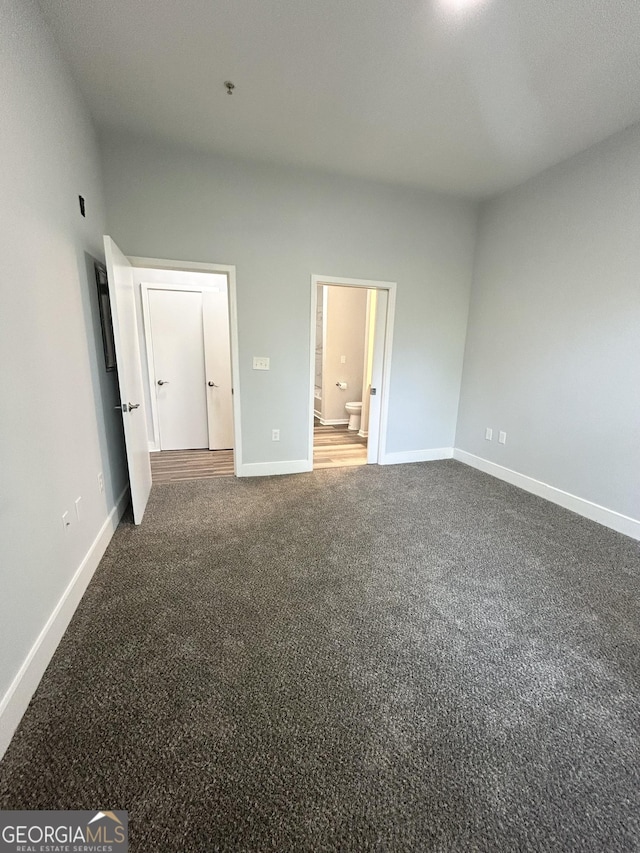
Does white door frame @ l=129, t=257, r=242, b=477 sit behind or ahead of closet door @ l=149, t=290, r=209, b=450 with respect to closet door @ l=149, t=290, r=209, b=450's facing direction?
ahead

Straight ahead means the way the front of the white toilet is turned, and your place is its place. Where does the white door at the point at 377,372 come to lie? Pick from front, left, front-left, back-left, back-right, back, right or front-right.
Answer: left

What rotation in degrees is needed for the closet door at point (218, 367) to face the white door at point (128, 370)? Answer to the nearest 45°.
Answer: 0° — it already faces it

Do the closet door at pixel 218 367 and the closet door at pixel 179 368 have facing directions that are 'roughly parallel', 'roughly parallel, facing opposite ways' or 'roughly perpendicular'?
roughly parallel

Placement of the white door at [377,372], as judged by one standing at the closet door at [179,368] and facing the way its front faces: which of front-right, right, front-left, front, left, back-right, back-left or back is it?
front-left

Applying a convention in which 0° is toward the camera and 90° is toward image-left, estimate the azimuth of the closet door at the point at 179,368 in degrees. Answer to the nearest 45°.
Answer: approximately 0°

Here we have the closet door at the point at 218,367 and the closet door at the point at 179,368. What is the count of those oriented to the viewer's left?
0

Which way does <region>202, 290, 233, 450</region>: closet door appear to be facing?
toward the camera

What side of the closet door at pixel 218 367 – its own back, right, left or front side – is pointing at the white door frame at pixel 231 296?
front

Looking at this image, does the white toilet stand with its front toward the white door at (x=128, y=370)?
no
